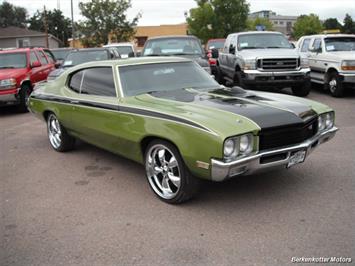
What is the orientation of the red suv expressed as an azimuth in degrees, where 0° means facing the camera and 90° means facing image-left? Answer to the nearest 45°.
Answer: approximately 45°

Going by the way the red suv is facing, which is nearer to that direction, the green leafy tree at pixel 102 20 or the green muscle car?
the green muscle car

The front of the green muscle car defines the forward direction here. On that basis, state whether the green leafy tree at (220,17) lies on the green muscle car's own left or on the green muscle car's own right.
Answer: on the green muscle car's own left

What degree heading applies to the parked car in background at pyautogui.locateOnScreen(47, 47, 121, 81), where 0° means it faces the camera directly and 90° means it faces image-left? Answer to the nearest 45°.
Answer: approximately 45°

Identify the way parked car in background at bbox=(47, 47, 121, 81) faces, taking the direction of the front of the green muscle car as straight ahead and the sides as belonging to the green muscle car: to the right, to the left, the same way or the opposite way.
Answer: to the right

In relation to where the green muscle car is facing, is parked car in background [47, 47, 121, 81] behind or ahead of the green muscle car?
behind

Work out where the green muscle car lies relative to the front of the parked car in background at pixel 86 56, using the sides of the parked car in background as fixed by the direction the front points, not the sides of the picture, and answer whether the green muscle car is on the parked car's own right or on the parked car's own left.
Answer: on the parked car's own left

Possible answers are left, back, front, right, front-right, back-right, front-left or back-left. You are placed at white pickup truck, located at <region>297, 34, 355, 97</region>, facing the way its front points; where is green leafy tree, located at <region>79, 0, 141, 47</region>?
back

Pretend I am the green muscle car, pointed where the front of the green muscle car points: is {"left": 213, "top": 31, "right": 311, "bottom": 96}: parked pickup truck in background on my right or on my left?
on my left

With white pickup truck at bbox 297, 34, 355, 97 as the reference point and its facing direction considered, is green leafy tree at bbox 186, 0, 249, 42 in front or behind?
behind

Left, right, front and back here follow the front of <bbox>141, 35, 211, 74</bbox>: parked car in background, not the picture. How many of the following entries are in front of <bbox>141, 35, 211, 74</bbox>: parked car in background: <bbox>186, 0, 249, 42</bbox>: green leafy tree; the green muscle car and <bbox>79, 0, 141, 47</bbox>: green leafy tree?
1

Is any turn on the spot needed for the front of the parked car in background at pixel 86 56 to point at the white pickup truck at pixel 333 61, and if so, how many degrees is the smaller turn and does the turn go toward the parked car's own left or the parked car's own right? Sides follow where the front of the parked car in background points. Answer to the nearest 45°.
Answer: approximately 135° to the parked car's own left
